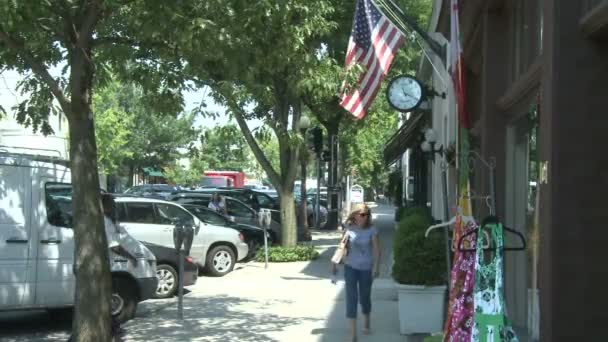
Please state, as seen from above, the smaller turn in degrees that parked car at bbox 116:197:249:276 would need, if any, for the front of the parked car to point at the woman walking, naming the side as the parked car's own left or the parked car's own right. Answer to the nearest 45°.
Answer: approximately 90° to the parked car's own right

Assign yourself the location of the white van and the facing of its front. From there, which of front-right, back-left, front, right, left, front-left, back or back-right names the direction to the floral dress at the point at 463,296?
front-right

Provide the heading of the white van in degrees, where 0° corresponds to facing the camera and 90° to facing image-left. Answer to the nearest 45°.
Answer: approximately 270°

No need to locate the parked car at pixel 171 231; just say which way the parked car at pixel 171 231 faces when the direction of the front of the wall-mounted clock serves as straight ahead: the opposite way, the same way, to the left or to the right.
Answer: to the left

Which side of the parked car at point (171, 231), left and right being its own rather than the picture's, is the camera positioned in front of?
right

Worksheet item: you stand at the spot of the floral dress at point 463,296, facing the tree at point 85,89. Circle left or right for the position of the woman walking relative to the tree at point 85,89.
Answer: right

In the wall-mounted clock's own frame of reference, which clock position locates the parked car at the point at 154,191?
The parked car is roughly at 5 o'clock from the wall-mounted clock.
